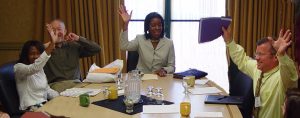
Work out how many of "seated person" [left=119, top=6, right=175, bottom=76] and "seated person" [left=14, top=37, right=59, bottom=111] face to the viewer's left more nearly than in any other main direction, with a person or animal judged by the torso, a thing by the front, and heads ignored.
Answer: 0

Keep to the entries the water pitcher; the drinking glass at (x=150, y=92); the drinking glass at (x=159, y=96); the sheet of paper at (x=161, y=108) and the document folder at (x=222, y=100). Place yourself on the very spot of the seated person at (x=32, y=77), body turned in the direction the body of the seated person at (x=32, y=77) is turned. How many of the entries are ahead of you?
5

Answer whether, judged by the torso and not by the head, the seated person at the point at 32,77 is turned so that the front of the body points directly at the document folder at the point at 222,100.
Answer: yes

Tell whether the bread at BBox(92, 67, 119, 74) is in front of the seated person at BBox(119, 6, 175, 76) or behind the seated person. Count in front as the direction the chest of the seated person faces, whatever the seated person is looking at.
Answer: in front

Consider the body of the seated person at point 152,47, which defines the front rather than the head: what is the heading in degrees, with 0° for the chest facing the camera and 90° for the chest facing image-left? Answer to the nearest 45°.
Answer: approximately 0°

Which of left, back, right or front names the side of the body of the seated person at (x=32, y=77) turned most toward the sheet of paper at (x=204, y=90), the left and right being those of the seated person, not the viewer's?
front

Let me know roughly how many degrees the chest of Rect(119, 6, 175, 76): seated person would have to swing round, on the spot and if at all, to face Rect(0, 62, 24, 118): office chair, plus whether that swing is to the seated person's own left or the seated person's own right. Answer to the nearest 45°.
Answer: approximately 45° to the seated person's own right

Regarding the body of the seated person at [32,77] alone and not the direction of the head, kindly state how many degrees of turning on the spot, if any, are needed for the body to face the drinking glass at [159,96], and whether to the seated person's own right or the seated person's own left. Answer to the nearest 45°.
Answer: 0° — they already face it

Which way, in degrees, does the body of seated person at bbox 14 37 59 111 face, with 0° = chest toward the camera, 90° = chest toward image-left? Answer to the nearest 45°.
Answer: approximately 315°

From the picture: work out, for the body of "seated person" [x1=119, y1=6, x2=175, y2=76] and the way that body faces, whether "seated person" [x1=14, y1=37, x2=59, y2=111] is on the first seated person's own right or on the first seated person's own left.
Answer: on the first seated person's own right

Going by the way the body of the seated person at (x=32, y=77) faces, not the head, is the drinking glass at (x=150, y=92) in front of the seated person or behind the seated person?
in front

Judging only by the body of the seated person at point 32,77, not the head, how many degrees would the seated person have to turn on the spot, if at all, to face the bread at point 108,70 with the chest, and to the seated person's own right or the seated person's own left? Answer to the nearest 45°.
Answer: approximately 45° to the seated person's own left
